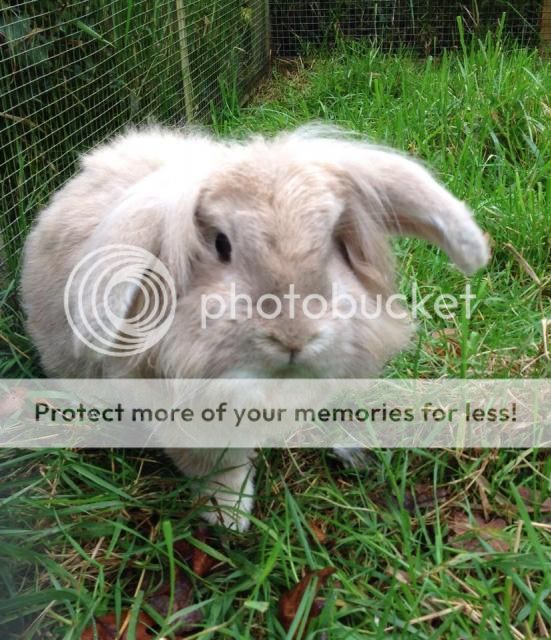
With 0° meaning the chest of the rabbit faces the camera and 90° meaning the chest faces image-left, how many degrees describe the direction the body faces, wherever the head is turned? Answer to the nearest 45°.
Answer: approximately 315°

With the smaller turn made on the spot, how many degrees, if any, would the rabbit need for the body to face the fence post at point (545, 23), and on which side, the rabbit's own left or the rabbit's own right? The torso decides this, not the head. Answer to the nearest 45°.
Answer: approximately 90° to the rabbit's own left

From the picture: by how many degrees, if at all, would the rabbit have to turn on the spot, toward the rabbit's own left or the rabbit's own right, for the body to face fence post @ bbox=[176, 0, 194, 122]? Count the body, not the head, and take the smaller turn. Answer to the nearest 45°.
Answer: approximately 135° to the rabbit's own left

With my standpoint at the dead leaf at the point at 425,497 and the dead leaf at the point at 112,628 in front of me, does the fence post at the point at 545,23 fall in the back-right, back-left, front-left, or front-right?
back-right

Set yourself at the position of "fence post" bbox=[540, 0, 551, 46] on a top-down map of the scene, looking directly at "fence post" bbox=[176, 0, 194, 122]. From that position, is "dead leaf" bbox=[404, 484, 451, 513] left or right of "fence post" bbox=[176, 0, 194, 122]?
left

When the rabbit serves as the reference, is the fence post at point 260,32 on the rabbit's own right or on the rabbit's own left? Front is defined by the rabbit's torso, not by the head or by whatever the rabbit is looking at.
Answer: on the rabbit's own left

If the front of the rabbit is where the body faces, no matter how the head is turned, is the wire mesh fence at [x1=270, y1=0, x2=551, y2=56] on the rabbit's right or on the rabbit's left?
on the rabbit's left
